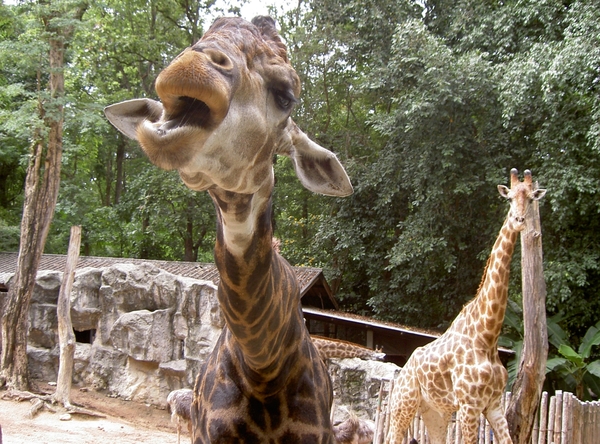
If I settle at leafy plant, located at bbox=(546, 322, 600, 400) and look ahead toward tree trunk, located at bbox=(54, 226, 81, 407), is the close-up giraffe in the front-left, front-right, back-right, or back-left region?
front-left

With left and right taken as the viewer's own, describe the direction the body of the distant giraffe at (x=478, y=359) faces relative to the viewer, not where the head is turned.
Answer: facing the viewer and to the right of the viewer

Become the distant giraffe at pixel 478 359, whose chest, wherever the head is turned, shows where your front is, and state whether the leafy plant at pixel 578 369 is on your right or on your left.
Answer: on your left

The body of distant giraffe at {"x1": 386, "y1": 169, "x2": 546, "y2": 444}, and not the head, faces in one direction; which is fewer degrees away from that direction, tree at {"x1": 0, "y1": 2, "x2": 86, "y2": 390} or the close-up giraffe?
the close-up giraffe
